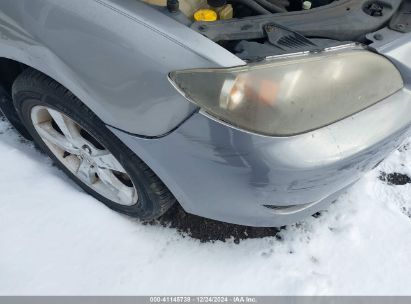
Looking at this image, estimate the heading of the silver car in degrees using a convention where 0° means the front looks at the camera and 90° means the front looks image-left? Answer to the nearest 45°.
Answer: approximately 315°
